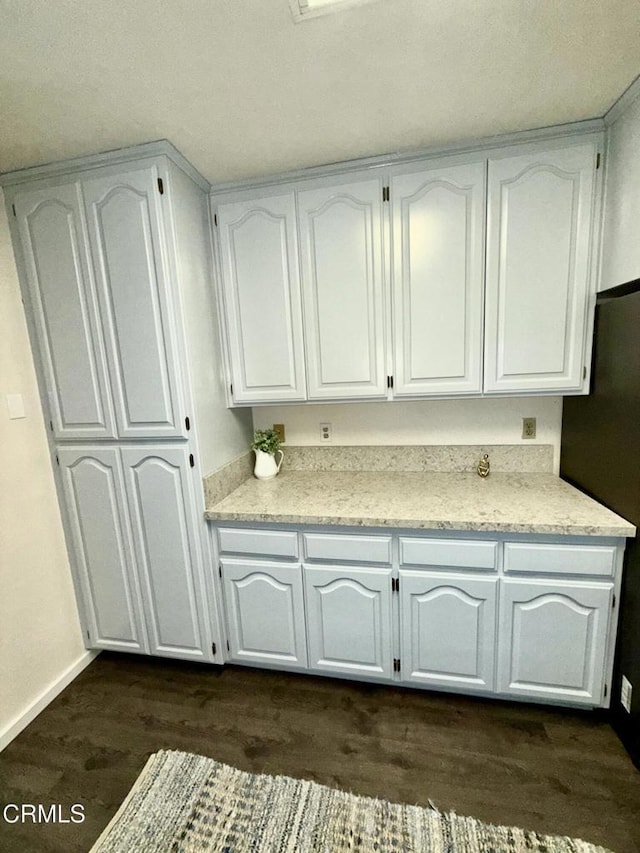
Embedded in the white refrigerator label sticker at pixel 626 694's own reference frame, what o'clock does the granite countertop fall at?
The granite countertop is roughly at 1 o'clock from the white refrigerator label sticker.

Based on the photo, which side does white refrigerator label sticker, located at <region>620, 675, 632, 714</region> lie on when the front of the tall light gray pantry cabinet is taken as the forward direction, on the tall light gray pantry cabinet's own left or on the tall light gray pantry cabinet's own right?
on the tall light gray pantry cabinet's own left

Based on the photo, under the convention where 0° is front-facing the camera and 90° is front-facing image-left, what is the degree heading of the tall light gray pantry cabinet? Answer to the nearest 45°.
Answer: approximately 45°

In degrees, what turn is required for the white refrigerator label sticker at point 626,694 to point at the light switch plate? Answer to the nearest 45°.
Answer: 0° — it already faces it

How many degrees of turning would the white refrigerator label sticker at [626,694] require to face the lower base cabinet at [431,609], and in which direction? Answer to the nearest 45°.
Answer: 0° — it already faces it

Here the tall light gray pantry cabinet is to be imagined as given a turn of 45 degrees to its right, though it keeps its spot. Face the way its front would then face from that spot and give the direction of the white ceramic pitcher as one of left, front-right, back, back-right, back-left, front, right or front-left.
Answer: back

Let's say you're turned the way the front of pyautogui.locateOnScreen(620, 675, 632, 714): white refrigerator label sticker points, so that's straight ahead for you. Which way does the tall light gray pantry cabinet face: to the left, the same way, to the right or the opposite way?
to the left

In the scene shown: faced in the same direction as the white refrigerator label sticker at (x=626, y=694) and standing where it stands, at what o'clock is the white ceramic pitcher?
The white ceramic pitcher is roughly at 1 o'clock from the white refrigerator label sticker.

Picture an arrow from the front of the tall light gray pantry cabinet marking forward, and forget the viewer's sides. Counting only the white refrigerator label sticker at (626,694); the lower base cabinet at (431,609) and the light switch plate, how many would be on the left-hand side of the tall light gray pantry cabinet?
2
